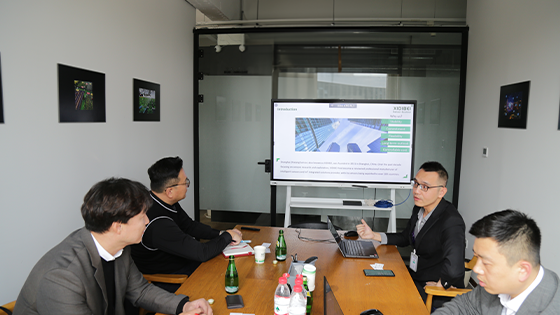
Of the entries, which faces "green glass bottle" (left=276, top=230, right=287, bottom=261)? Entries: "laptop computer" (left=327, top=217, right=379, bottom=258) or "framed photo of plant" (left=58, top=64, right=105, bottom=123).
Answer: the framed photo of plant

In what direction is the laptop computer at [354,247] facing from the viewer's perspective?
to the viewer's right

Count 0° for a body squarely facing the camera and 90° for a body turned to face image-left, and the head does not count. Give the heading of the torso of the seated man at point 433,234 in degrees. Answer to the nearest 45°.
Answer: approximately 45°

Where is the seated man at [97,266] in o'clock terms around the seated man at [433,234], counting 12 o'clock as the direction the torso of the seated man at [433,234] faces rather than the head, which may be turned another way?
the seated man at [97,266] is roughly at 12 o'clock from the seated man at [433,234].

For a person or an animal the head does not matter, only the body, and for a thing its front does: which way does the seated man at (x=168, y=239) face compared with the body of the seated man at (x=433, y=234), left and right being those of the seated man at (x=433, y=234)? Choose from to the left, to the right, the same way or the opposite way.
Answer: the opposite way

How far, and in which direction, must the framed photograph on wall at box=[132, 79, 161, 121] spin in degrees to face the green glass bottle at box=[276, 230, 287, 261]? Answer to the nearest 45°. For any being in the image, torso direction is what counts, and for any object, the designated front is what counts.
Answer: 0° — it already faces it

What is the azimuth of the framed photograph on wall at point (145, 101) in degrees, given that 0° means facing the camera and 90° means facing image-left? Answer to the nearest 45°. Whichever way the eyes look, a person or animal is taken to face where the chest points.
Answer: approximately 315°

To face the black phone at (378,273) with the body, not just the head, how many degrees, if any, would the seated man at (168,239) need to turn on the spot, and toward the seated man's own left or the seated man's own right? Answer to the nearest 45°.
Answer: approximately 45° to the seated man's own right

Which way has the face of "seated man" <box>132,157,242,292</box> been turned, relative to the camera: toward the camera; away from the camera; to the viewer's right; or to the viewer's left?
to the viewer's right

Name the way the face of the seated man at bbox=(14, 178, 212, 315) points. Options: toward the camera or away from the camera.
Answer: away from the camera

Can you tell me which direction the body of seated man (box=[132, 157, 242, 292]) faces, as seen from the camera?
to the viewer's right

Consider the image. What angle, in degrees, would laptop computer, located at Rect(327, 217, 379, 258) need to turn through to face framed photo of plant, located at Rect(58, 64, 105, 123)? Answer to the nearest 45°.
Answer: approximately 180°
